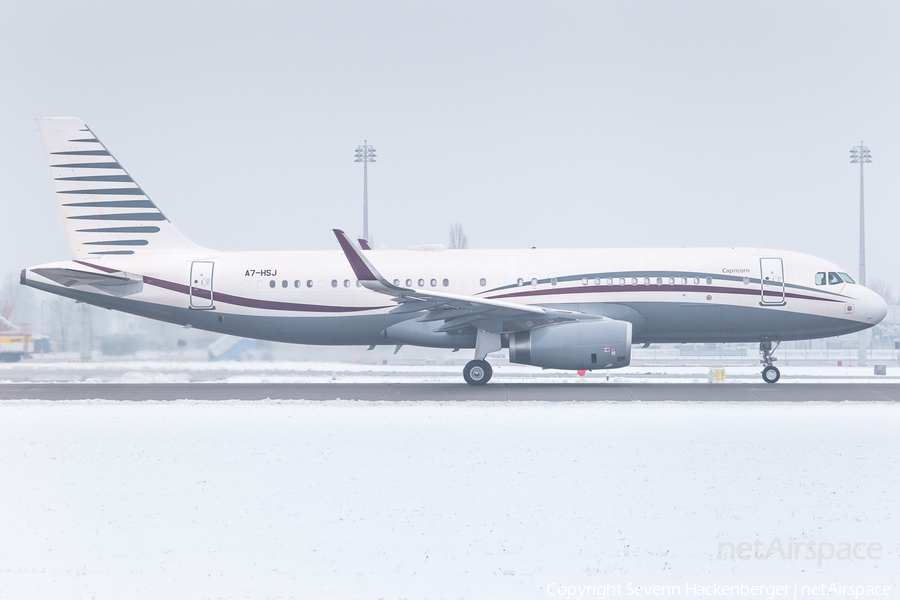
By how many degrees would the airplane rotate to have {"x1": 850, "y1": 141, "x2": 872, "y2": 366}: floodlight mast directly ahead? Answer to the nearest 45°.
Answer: approximately 45° to its left

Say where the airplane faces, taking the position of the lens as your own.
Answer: facing to the right of the viewer
